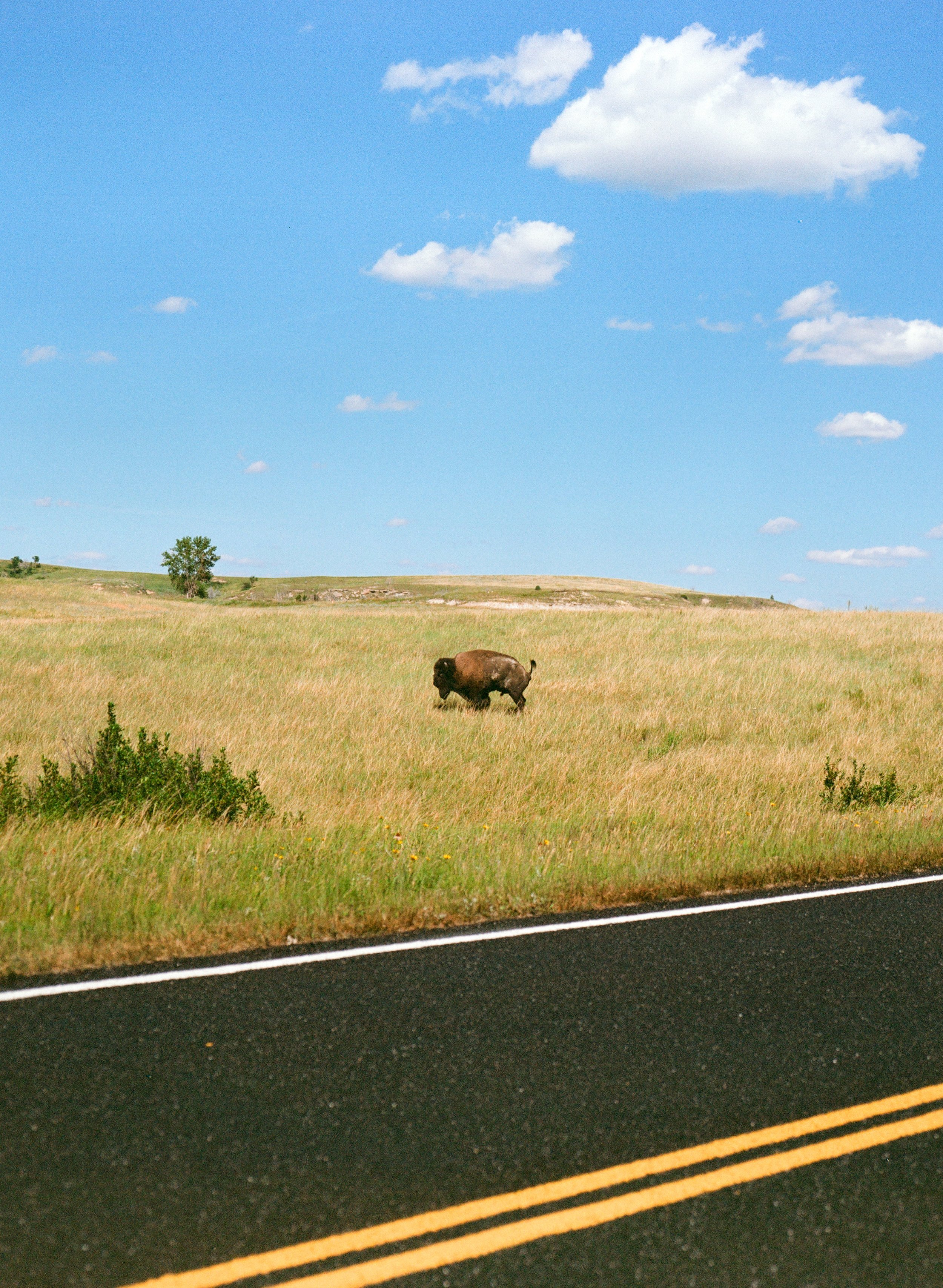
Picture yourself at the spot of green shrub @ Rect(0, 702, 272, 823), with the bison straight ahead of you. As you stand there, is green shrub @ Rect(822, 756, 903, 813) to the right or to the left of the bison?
right

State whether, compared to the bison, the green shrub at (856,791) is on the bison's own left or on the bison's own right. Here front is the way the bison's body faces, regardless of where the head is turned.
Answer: on the bison's own left

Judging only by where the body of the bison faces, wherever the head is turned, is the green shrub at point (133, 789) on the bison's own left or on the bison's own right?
on the bison's own left

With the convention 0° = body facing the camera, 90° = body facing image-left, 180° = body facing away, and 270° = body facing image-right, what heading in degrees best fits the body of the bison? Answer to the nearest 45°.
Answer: approximately 90°
